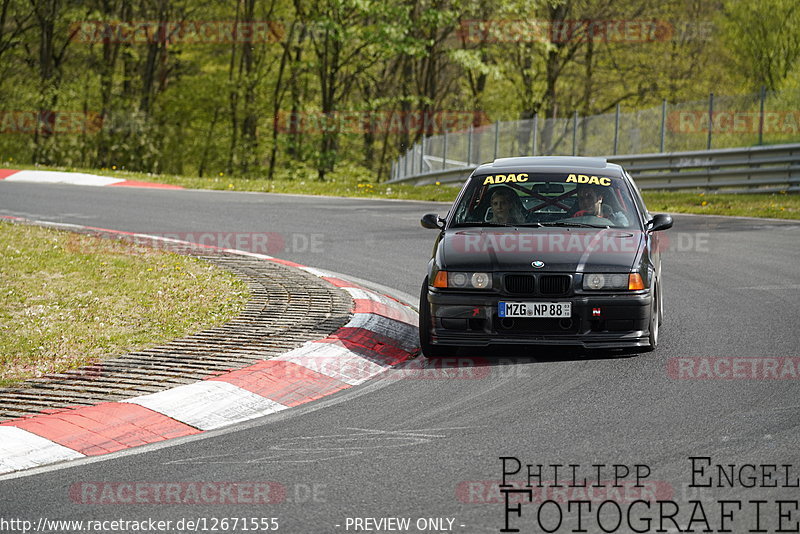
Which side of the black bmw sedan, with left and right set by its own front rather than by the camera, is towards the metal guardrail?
back

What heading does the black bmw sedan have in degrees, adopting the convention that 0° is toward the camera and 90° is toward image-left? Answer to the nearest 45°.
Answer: approximately 0°

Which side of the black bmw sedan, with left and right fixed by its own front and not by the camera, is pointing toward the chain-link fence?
back
